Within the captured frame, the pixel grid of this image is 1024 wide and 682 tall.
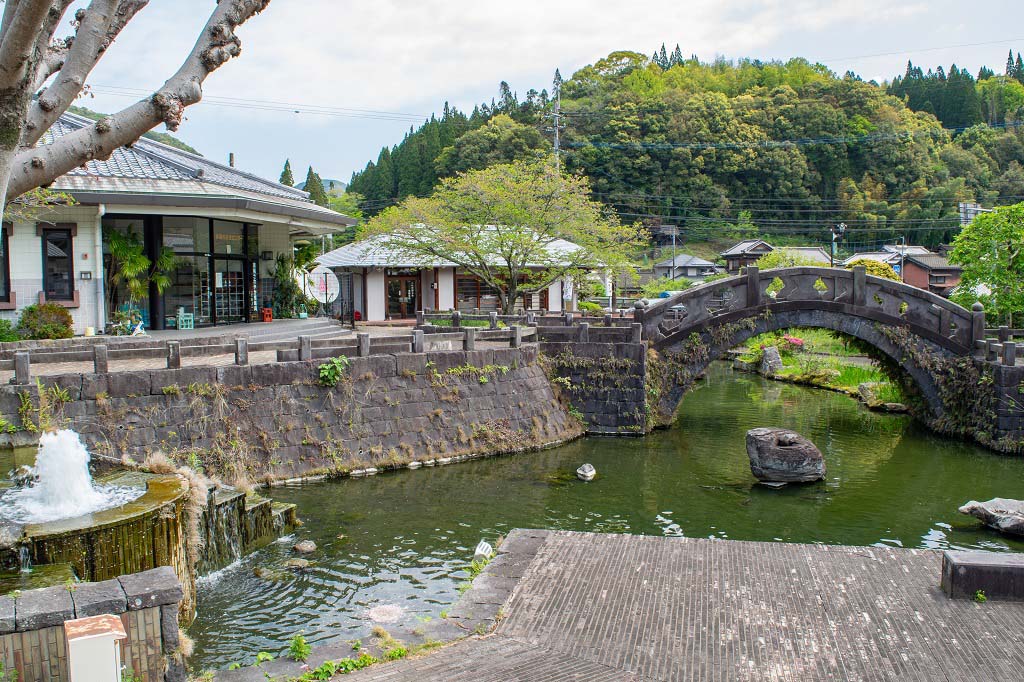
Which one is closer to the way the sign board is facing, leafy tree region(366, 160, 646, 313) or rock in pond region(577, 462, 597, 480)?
the rock in pond

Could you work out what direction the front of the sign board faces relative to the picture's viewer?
facing the viewer

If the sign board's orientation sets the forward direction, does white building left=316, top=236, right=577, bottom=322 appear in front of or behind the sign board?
behind

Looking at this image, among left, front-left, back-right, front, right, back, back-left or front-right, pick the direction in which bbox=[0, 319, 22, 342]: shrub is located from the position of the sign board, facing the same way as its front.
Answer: front-right

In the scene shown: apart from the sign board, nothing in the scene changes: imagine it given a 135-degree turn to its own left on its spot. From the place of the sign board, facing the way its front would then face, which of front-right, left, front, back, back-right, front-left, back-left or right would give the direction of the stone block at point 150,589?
back-right

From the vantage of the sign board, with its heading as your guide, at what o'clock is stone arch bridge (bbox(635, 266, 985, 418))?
The stone arch bridge is roughly at 10 o'clock from the sign board.

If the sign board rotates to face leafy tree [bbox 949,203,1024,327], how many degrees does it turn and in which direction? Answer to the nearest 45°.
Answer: approximately 90° to its left

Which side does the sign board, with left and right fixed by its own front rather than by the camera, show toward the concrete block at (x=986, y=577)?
front

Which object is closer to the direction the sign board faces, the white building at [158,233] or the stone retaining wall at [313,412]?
the stone retaining wall

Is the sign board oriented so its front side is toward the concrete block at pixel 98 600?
yes

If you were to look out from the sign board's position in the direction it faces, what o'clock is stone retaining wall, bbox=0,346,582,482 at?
The stone retaining wall is roughly at 12 o'clock from the sign board.

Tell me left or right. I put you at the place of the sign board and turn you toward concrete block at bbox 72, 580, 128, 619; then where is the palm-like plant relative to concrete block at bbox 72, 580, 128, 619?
right

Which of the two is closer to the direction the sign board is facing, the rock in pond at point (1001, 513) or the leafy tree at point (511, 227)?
the rock in pond

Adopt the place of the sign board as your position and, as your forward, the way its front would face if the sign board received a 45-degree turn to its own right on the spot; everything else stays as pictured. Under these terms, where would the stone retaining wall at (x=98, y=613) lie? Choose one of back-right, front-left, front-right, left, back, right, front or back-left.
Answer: front-left

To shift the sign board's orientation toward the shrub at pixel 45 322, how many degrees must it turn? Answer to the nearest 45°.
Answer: approximately 45° to its right
